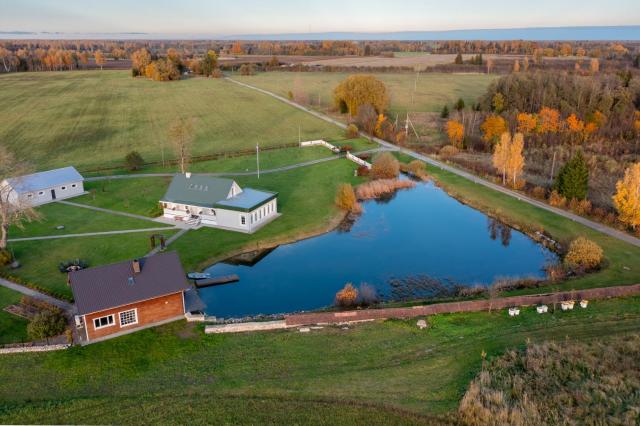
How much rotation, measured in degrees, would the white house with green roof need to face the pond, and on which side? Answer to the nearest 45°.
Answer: approximately 90° to its left

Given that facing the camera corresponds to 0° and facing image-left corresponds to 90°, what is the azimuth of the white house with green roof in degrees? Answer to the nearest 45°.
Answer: approximately 45°

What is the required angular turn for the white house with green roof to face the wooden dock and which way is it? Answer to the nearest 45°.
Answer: approximately 45° to its left

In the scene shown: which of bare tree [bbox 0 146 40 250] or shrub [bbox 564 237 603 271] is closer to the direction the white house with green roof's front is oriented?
the bare tree

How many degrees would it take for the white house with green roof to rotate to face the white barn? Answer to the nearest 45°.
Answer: approximately 90° to its right

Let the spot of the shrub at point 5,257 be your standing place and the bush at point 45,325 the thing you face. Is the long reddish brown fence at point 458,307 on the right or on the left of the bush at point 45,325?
left

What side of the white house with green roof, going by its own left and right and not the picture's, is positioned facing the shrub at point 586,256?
left

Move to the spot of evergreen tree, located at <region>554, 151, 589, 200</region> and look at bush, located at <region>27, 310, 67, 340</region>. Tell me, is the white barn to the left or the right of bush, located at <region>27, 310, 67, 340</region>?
right
